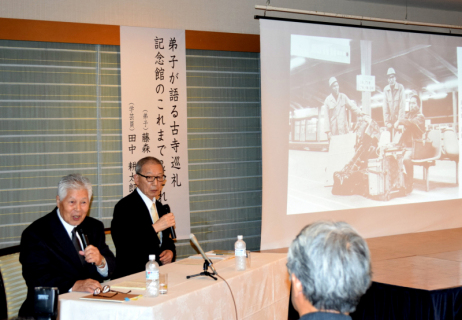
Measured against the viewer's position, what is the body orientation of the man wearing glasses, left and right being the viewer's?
facing the viewer and to the right of the viewer

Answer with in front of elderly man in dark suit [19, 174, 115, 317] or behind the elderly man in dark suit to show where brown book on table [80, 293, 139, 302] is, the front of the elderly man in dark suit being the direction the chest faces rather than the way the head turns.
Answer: in front

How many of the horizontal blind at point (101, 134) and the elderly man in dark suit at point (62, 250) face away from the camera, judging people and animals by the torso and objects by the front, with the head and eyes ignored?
0

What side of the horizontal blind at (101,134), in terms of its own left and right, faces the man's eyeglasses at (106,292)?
front

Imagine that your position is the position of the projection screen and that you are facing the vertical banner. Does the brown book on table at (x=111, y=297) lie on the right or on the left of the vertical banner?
left

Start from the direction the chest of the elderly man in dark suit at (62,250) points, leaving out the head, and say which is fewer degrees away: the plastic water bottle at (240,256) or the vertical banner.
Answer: the plastic water bottle

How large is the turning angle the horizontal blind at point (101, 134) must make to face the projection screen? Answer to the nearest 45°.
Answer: approximately 90° to its left

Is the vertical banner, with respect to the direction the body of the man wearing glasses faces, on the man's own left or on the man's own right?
on the man's own left

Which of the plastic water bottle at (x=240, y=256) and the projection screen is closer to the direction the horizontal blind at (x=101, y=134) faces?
the plastic water bottle

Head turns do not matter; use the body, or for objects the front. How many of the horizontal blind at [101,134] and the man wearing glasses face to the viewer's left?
0
